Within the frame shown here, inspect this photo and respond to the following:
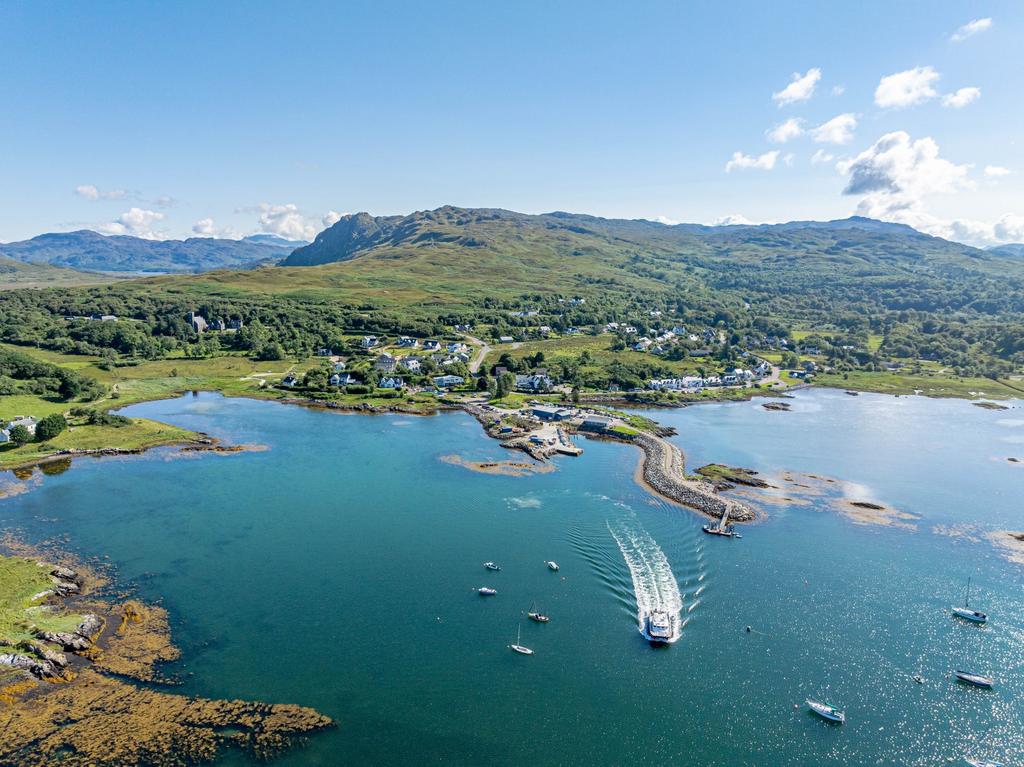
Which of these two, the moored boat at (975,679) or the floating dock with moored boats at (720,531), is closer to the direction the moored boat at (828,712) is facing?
the floating dock with moored boats

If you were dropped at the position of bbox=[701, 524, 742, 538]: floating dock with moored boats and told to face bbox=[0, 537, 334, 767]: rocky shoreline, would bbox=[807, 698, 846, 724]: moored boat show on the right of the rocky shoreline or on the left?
left

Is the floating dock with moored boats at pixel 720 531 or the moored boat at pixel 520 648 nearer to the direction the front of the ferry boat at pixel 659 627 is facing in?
the moored boat

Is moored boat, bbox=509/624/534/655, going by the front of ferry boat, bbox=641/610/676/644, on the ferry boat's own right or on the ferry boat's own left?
on the ferry boat's own right

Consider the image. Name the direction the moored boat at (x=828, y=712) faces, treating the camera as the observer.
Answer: facing away from the viewer and to the left of the viewer

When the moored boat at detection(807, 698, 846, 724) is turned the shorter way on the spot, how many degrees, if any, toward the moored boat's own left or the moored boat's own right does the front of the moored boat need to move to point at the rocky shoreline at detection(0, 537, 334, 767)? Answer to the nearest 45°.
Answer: approximately 90° to the moored boat's own left

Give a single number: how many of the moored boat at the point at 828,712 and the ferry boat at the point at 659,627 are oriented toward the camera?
1

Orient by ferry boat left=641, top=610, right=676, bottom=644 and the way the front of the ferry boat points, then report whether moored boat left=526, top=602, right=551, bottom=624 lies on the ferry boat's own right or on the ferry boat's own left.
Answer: on the ferry boat's own right

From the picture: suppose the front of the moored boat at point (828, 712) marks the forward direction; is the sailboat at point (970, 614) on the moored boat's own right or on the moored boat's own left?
on the moored boat's own right

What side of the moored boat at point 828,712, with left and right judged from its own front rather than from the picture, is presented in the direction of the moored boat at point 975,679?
right
